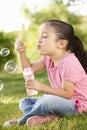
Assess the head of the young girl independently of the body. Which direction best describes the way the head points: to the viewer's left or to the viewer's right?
to the viewer's left

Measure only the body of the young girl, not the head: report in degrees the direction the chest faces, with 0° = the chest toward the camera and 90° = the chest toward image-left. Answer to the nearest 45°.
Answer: approximately 90°
